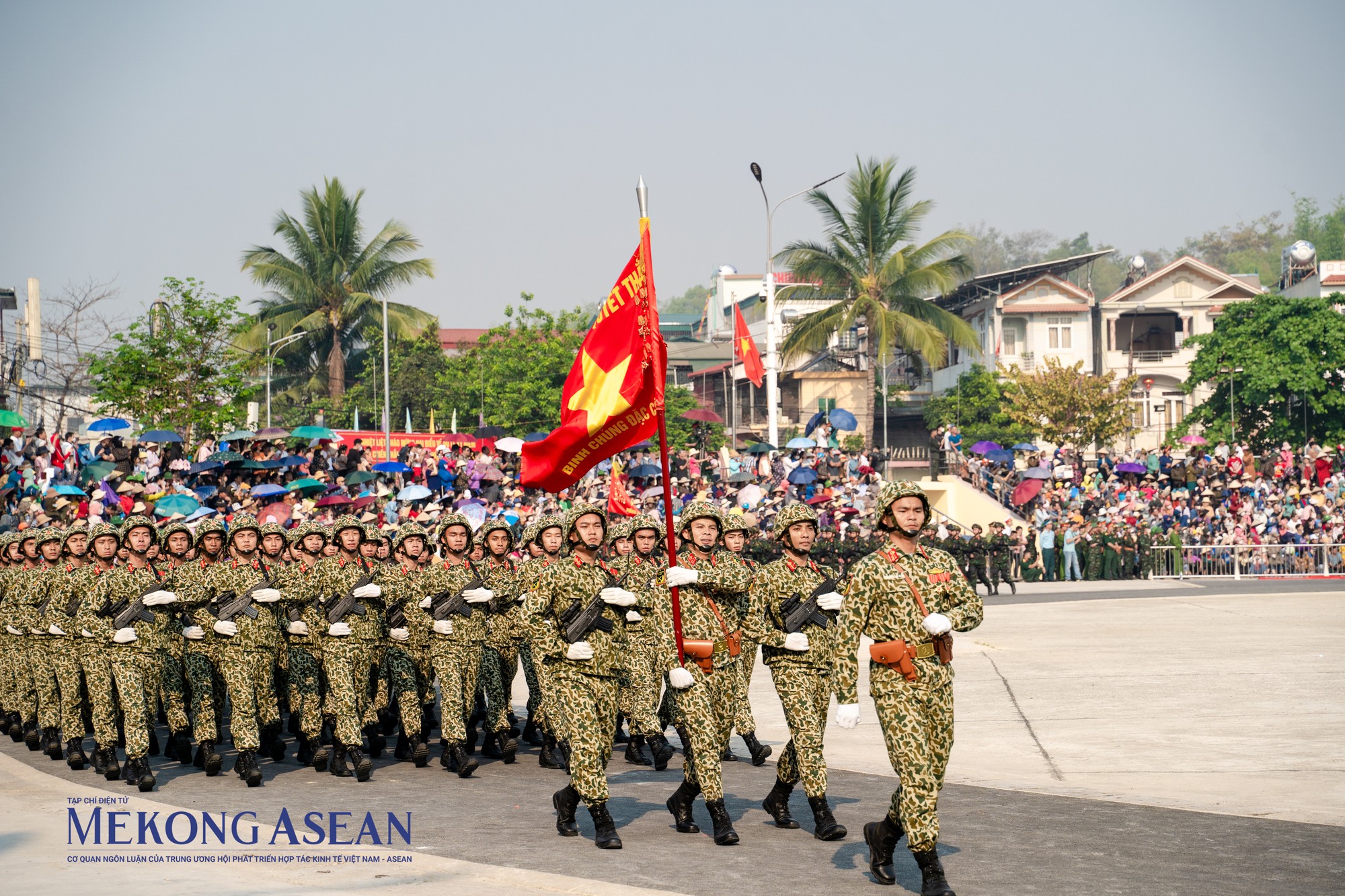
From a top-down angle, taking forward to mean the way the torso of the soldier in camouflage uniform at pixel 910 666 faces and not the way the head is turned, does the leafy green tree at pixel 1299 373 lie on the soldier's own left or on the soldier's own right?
on the soldier's own left

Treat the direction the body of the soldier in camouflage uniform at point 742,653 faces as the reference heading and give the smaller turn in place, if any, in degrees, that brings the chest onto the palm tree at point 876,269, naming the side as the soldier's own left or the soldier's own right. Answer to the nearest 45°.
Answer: approximately 135° to the soldier's own left

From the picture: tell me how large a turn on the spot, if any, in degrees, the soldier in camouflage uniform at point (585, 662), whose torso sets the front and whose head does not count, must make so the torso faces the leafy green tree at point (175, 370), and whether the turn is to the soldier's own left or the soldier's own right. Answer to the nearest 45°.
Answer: approximately 135° to the soldier's own left

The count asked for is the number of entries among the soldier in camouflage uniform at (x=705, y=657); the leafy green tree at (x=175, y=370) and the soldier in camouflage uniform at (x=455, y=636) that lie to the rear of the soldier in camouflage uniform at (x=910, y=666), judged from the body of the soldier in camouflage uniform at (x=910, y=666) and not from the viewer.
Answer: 3

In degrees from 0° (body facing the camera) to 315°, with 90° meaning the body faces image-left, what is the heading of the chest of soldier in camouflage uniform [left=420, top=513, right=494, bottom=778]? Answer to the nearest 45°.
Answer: approximately 315°

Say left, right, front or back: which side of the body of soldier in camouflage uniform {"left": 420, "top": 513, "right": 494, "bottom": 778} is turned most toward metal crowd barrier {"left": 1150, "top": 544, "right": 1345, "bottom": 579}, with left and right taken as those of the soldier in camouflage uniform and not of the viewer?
left

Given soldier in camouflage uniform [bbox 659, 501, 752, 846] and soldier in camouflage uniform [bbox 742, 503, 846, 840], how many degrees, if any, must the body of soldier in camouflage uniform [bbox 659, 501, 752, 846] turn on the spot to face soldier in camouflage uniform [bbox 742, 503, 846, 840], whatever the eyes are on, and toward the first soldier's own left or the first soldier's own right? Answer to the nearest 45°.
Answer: approximately 45° to the first soldier's own left

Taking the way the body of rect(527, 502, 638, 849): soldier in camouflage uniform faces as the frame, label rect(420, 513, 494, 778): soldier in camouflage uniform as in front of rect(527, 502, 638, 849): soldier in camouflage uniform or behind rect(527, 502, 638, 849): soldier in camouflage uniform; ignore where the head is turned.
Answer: behind
